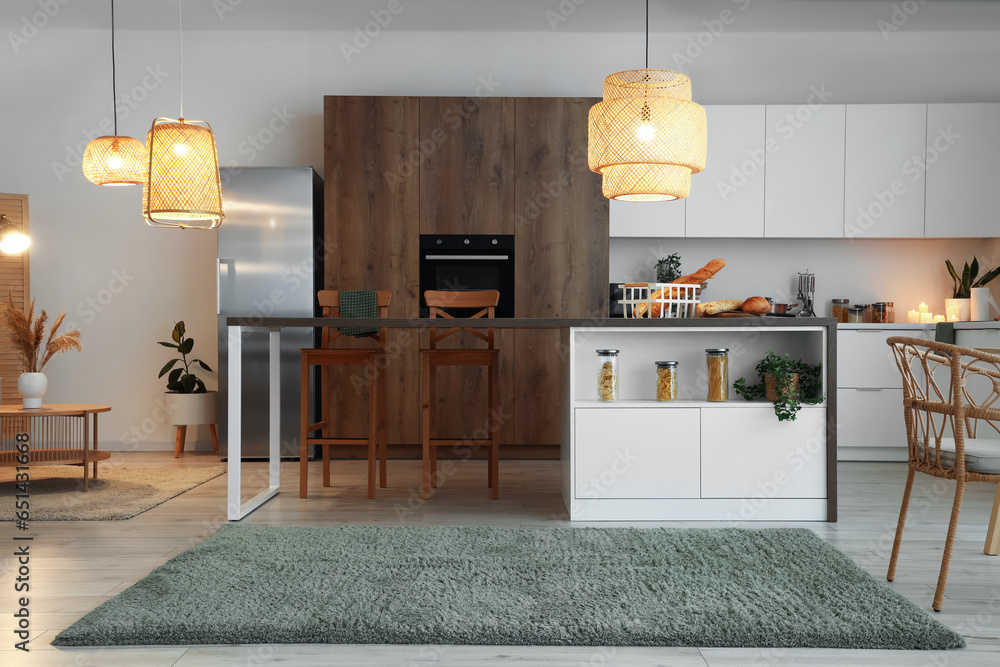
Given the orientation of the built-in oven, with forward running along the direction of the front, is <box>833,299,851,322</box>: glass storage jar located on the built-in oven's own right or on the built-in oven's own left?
on the built-in oven's own left

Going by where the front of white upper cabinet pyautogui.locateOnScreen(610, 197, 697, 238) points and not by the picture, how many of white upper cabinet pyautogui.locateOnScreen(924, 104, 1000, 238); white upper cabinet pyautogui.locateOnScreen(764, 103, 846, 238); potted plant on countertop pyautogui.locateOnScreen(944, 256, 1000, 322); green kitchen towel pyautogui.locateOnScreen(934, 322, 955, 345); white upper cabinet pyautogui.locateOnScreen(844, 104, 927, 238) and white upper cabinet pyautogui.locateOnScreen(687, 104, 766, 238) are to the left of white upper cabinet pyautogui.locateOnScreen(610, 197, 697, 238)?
6

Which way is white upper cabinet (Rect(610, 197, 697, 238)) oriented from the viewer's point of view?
toward the camera

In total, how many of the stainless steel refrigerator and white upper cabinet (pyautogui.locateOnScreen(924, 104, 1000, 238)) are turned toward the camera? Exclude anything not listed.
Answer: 2

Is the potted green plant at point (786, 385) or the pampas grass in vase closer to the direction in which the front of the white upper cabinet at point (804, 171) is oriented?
the potted green plant

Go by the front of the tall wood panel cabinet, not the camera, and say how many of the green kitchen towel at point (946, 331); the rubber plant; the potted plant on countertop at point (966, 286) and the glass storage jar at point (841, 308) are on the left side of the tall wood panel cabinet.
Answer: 3

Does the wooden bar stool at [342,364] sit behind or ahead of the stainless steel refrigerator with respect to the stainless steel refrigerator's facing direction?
ahead

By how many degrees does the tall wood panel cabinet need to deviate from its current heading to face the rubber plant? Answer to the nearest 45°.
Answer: approximately 90° to its right

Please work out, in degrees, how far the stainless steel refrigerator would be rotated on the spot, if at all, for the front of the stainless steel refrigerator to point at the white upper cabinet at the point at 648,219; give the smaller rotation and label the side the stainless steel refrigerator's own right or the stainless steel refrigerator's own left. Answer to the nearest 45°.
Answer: approximately 90° to the stainless steel refrigerator's own left

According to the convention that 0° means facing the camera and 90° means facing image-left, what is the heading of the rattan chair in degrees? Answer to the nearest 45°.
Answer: approximately 225°

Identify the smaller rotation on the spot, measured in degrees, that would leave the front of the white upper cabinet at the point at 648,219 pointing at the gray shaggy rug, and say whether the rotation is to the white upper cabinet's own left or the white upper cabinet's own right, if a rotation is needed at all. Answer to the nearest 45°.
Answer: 0° — it already faces it

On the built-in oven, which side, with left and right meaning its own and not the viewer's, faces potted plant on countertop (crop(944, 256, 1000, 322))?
left

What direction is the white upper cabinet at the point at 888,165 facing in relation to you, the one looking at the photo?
facing the viewer

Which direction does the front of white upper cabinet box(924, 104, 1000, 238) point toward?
toward the camera

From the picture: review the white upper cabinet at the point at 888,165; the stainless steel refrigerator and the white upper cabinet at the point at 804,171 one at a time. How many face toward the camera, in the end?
3
